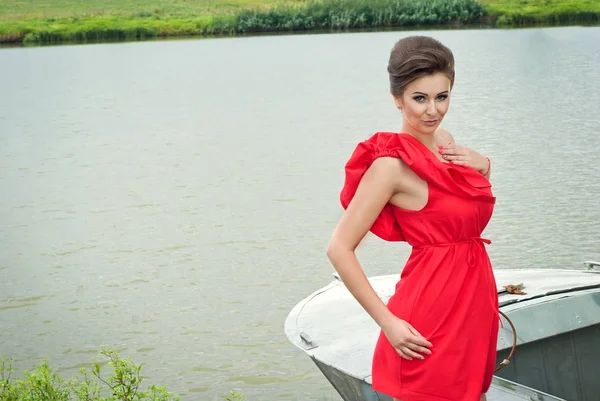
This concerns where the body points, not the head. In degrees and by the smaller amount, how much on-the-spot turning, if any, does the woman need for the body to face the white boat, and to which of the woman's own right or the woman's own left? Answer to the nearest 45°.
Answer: approximately 135° to the woman's own left

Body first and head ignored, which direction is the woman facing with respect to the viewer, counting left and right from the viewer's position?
facing the viewer and to the right of the viewer

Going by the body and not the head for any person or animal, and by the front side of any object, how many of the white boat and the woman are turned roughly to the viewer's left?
1

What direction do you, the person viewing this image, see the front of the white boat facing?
facing to the left of the viewer
